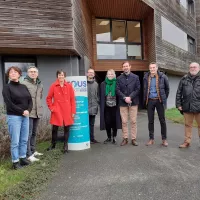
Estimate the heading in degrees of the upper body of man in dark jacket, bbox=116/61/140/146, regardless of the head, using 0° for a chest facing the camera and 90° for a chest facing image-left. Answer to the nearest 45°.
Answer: approximately 0°

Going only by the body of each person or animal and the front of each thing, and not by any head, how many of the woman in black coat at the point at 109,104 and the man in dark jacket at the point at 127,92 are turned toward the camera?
2

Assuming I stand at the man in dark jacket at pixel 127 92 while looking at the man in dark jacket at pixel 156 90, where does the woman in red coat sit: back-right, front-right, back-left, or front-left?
back-right

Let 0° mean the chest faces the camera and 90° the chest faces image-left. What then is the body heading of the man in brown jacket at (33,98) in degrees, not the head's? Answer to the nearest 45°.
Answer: approximately 315°

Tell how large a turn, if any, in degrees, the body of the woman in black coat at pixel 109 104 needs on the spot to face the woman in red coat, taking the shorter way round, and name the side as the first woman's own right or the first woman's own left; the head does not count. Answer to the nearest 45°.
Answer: approximately 45° to the first woman's own right

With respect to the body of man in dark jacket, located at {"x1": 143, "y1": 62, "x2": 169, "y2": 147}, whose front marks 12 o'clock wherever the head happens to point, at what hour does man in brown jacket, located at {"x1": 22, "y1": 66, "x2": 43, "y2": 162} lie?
The man in brown jacket is roughly at 2 o'clock from the man in dark jacket.

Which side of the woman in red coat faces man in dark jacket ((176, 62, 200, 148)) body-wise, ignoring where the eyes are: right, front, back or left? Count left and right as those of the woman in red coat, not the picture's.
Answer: left

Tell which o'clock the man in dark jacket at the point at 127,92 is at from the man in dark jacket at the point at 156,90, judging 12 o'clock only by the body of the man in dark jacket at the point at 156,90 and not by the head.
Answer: the man in dark jacket at the point at 127,92 is roughly at 3 o'clock from the man in dark jacket at the point at 156,90.

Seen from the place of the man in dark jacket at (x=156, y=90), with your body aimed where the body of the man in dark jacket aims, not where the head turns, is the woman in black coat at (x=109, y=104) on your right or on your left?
on your right

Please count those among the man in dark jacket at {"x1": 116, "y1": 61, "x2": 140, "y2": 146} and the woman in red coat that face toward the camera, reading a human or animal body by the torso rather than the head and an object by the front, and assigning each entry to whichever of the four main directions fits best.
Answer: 2
